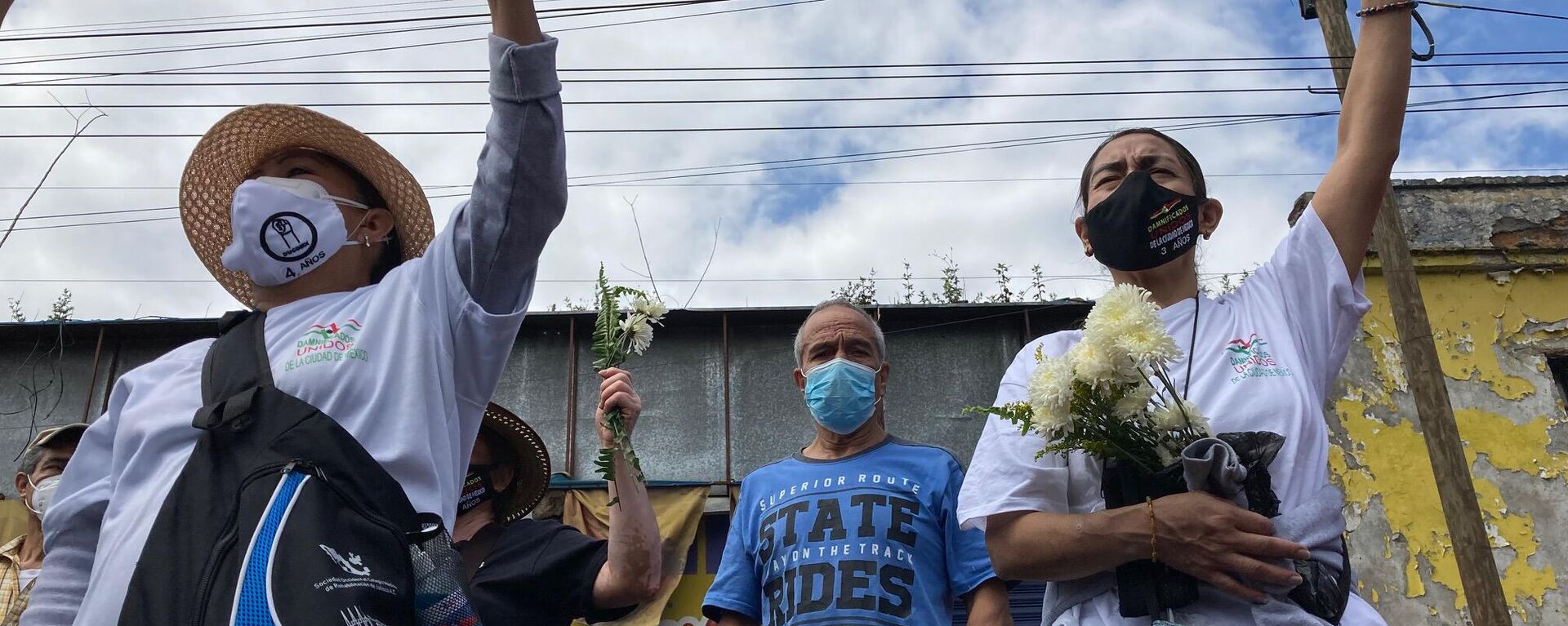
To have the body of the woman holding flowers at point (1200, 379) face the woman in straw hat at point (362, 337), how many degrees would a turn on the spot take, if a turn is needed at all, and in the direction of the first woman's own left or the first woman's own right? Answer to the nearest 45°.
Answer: approximately 45° to the first woman's own right

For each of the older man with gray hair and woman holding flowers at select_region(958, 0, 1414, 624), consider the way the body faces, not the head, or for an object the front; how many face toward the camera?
2

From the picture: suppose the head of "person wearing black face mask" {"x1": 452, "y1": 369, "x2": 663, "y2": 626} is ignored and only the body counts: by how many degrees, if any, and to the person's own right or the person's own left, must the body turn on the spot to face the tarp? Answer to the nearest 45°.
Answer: approximately 135° to the person's own right

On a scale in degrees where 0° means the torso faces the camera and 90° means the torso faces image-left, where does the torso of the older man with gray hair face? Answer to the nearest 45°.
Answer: approximately 0°

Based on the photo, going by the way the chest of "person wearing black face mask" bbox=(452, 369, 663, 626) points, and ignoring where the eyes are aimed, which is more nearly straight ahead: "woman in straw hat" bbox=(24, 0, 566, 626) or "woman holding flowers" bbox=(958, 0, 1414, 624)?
the woman in straw hat
